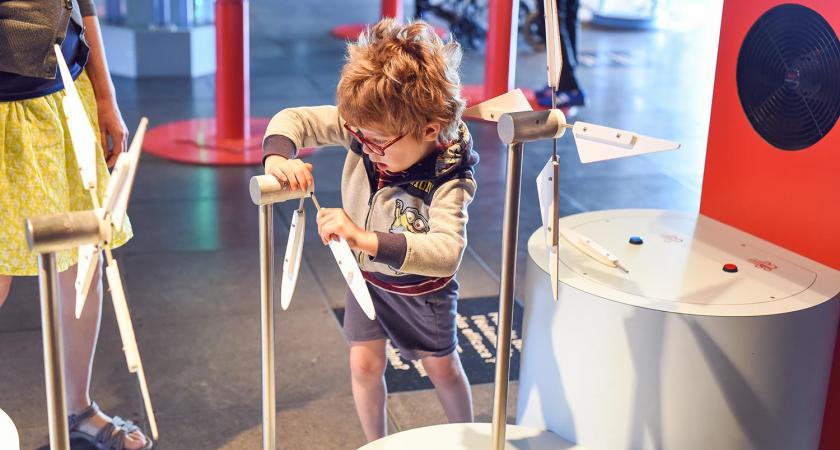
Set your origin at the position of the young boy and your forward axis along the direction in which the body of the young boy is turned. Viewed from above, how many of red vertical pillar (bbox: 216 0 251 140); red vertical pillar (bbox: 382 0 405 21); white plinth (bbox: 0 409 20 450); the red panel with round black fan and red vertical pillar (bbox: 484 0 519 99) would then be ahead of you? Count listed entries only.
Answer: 1

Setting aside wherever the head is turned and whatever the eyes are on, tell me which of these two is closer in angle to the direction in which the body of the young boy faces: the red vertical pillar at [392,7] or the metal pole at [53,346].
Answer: the metal pole

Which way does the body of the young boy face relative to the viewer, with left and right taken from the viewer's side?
facing the viewer and to the left of the viewer

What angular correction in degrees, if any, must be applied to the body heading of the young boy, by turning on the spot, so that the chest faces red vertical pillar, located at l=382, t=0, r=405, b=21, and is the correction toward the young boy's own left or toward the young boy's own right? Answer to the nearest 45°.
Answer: approximately 135° to the young boy's own right

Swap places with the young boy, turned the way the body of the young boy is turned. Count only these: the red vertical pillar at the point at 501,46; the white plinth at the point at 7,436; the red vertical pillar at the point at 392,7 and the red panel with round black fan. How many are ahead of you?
1

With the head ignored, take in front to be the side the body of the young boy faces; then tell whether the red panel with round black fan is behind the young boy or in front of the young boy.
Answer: behind

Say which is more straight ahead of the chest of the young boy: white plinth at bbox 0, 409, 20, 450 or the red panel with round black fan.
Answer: the white plinth

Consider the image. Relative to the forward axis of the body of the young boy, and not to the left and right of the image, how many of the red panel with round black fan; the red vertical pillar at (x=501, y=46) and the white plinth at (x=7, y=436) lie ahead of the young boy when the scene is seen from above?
1

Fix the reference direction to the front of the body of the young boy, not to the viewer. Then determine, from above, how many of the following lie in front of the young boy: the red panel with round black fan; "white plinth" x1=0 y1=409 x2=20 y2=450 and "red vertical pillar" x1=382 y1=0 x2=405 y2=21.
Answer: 1

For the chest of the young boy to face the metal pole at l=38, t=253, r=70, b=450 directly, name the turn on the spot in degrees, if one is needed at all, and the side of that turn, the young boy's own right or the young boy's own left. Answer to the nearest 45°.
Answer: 0° — they already face it

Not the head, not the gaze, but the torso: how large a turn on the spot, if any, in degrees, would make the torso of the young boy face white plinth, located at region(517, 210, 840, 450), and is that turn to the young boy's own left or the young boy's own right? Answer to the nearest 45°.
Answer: approximately 135° to the young boy's own left

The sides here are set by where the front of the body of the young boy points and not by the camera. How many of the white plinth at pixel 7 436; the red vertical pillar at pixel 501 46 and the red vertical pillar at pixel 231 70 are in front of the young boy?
1

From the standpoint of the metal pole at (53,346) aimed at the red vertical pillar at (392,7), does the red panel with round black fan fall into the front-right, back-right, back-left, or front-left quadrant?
front-right

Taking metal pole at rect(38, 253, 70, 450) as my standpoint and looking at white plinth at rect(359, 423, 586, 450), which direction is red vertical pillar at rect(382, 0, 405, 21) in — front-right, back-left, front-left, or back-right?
front-left

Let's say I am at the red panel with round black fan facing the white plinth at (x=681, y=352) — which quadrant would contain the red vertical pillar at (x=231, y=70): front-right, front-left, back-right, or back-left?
back-right

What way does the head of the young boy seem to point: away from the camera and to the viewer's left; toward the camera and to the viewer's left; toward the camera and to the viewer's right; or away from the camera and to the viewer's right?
toward the camera and to the viewer's left
